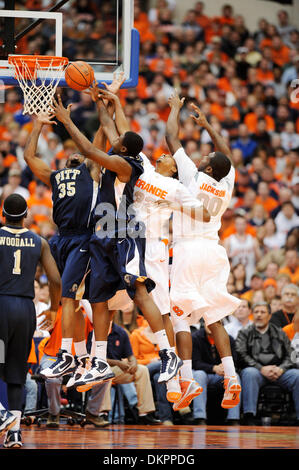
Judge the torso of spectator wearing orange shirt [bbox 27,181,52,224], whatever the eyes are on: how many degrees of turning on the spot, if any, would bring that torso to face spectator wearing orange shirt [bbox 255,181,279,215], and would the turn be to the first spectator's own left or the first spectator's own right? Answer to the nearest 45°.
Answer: approximately 90° to the first spectator's own left

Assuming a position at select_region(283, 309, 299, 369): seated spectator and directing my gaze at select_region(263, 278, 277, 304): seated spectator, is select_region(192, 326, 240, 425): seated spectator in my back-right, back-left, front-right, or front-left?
back-left

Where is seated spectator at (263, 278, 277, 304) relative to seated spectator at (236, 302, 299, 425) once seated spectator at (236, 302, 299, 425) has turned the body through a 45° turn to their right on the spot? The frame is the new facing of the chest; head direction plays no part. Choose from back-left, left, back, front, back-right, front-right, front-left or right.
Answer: back-right

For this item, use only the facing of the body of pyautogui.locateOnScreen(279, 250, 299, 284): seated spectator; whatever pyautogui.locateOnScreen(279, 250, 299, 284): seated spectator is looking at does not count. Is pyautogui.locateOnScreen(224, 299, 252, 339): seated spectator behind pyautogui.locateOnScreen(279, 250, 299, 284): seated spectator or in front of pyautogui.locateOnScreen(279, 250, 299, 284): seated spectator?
in front

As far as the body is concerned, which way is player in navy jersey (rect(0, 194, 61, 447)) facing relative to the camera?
away from the camera

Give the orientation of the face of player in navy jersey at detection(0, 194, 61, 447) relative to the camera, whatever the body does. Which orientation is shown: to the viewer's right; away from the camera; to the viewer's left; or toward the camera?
away from the camera

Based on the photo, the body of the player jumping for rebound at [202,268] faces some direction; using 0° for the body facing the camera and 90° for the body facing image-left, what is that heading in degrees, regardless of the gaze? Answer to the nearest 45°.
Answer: approximately 135°

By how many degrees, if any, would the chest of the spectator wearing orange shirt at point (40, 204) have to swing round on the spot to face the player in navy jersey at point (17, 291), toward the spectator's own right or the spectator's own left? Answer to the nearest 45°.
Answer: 0° — they already face them
